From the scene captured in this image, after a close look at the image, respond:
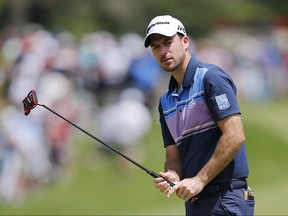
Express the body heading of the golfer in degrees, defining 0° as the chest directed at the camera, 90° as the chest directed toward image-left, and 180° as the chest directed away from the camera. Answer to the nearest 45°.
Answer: approximately 45°

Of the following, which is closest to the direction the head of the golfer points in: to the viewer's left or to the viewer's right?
to the viewer's left
